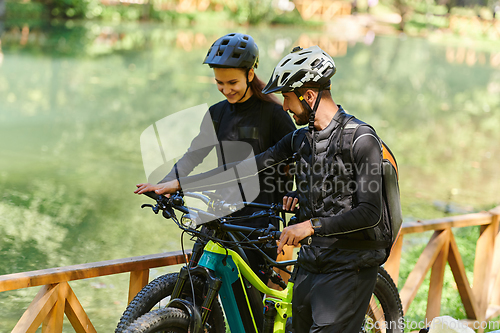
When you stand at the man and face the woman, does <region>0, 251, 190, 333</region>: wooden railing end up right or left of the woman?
left

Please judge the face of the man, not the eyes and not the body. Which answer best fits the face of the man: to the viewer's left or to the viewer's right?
to the viewer's left

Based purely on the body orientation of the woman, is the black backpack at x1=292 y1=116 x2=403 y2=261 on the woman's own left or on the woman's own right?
on the woman's own left
